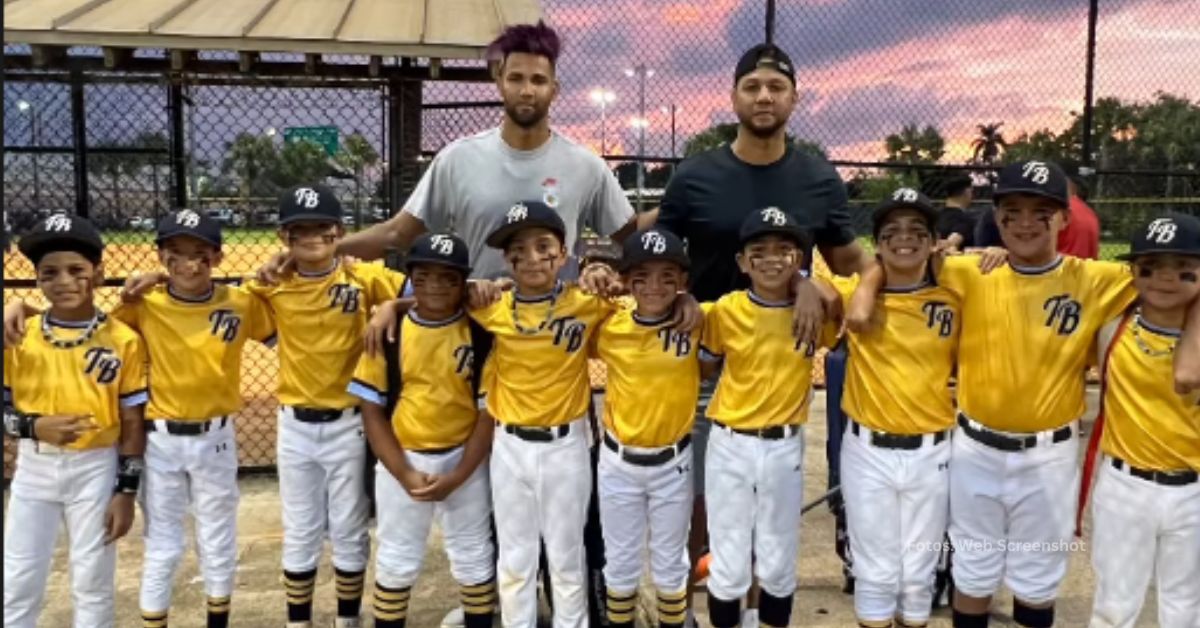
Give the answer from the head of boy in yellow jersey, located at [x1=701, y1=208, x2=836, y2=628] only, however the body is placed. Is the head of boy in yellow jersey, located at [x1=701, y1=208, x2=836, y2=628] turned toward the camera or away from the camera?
toward the camera

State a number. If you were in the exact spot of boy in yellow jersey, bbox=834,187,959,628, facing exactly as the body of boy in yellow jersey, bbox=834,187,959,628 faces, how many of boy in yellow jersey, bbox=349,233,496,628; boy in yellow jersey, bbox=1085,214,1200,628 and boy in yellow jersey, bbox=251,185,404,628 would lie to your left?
1

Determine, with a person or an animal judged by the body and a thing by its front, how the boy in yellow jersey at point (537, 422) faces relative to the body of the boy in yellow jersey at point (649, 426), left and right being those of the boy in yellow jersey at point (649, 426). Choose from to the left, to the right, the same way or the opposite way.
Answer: the same way

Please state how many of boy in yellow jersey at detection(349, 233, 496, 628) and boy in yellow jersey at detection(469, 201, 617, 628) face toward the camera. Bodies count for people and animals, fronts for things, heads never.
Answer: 2

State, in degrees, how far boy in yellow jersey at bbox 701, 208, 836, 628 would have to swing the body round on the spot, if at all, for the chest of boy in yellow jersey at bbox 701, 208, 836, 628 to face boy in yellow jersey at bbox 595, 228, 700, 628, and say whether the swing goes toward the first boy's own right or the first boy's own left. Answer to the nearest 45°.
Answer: approximately 90° to the first boy's own right

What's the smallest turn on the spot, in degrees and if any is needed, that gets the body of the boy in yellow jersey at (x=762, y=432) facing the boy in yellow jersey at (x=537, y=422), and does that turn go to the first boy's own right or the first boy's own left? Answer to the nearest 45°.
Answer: approximately 90° to the first boy's own right

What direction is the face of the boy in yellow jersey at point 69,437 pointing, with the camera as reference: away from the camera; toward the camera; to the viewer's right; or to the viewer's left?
toward the camera

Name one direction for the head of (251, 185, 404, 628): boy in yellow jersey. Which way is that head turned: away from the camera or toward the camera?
toward the camera

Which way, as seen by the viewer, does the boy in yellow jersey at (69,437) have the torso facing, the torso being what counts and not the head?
toward the camera

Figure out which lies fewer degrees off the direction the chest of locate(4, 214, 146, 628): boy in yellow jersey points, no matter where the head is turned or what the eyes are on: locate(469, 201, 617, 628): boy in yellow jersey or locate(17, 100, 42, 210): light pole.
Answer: the boy in yellow jersey

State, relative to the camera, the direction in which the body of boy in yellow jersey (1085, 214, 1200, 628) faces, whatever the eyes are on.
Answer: toward the camera

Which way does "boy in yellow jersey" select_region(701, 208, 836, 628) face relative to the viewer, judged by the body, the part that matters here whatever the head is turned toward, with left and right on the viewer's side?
facing the viewer

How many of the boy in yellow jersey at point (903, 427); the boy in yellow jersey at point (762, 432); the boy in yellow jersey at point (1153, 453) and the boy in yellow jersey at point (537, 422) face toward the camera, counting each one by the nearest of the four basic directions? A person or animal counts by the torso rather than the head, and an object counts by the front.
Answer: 4

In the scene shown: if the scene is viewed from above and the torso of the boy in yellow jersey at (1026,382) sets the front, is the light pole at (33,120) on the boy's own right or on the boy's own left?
on the boy's own right

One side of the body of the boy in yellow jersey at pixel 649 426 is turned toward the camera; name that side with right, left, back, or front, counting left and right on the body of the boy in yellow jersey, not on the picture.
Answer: front

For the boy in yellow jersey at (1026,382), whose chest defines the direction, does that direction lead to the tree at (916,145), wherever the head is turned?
no

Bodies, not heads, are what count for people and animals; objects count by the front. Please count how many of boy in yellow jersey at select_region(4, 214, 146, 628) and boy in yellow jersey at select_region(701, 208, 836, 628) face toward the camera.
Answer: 2

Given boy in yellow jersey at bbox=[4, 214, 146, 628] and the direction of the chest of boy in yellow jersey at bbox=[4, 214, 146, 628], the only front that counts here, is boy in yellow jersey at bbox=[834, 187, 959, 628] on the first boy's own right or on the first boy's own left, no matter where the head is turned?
on the first boy's own left
